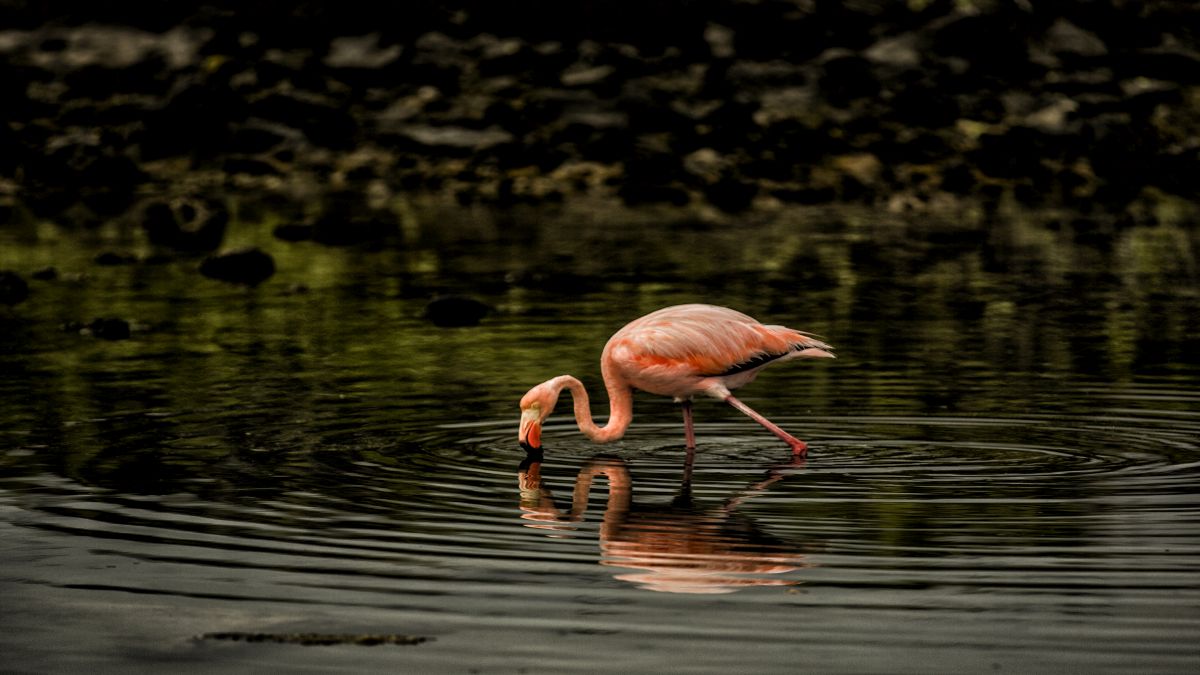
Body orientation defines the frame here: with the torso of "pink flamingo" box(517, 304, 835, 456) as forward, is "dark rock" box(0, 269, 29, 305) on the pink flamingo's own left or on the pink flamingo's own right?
on the pink flamingo's own right

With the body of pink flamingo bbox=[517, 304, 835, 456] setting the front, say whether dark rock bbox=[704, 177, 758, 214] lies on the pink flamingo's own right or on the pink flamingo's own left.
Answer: on the pink flamingo's own right

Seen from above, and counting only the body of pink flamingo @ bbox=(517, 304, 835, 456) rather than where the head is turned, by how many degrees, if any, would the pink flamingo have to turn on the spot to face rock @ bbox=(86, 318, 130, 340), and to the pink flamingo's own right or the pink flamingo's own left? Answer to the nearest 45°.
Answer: approximately 45° to the pink flamingo's own right

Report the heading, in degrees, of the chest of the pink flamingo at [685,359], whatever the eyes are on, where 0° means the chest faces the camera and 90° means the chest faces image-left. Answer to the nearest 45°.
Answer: approximately 90°

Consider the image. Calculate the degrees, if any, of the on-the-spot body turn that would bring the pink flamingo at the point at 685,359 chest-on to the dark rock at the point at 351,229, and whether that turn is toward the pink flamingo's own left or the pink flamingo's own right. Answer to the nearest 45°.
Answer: approximately 90° to the pink flamingo's own right

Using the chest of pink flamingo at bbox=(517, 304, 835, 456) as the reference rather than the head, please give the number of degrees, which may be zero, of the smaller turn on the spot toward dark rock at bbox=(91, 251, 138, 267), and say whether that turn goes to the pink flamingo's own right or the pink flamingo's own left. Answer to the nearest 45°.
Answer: approximately 45° to the pink flamingo's own right
